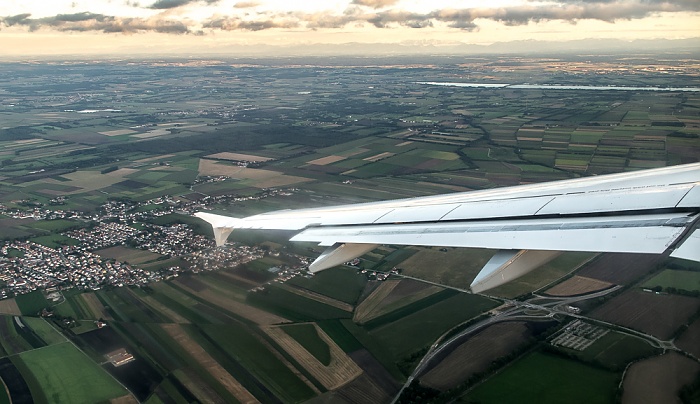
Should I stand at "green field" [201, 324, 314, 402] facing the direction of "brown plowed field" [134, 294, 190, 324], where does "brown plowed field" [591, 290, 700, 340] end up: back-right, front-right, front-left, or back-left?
back-right

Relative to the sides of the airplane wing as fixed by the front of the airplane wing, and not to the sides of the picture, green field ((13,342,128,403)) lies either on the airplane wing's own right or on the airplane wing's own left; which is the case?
on the airplane wing's own left

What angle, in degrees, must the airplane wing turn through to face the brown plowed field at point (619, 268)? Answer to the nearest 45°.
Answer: approximately 45° to its left

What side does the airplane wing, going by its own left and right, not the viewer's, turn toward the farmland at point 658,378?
front

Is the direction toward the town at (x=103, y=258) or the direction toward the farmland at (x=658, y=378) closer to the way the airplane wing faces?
the farmland

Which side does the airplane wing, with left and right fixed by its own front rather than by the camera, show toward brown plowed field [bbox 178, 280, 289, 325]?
left

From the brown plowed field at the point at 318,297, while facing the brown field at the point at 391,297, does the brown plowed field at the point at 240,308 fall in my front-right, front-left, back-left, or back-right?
back-right

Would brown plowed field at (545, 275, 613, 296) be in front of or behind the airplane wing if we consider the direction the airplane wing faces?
in front

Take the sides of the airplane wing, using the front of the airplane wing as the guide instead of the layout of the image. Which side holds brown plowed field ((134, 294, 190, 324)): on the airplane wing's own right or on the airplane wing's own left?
on the airplane wing's own left

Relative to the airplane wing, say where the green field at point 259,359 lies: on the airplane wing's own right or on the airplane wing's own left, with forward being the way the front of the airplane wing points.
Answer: on the airplane wing's own left

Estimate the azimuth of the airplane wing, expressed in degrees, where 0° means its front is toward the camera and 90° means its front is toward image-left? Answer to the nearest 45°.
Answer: approximately 225°
